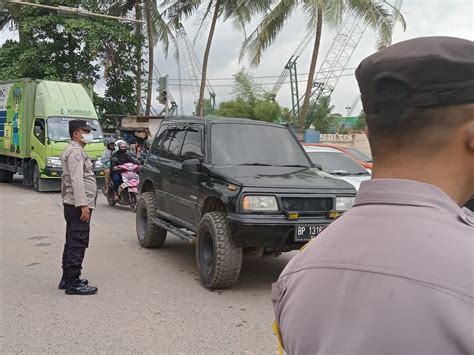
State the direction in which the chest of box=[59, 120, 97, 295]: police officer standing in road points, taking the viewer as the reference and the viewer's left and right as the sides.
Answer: facing to the right of the viewer

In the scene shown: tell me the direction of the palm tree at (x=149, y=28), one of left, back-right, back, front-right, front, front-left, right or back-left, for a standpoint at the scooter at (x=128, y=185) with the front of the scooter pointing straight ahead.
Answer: back-left

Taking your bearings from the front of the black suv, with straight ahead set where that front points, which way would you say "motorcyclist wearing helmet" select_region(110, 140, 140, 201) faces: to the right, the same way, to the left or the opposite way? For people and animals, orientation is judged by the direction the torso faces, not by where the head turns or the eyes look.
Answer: the same way

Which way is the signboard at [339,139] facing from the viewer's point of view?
toward the camera

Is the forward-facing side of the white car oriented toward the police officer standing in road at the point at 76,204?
no

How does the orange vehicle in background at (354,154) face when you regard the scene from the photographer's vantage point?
facing the viewer and to the right of the viewer

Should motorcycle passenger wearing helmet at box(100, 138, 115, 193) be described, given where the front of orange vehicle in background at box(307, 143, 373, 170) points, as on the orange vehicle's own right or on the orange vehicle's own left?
on the orange vehicle's own right

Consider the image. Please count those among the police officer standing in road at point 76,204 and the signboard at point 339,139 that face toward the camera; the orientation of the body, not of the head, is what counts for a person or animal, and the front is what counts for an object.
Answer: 1

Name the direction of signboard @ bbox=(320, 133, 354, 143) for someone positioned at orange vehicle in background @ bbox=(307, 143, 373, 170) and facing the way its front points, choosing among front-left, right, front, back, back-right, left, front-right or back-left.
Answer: back-left

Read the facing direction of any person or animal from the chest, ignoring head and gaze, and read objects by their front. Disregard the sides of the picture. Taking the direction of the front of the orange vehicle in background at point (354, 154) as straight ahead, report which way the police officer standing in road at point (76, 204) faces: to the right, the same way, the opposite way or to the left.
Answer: to the left

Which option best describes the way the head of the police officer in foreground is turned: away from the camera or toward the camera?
away from the camera

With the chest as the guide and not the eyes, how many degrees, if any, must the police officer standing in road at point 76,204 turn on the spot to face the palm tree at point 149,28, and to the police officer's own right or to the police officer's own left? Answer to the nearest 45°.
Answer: approximately 90° to the police officer's own left

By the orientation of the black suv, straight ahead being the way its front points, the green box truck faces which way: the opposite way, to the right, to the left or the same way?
the same way

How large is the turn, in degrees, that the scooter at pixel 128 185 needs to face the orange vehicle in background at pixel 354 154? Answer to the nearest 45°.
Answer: approximately 45° to its left

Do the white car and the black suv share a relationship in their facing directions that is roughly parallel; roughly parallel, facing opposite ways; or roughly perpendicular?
roughly parallel

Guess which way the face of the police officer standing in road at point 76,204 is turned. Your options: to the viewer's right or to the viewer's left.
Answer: to the viewer's right
